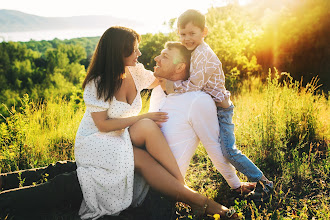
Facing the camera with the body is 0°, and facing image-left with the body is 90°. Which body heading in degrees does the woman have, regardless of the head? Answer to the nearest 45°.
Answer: approximately 315°

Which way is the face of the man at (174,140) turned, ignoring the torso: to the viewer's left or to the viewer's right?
to the viewer's left

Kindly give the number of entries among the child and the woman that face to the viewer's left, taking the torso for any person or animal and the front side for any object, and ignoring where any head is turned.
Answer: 1

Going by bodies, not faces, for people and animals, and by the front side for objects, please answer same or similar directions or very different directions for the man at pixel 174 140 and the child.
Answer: same or similar directions

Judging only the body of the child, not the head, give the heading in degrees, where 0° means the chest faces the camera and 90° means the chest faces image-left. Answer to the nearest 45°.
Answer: approximately 90°

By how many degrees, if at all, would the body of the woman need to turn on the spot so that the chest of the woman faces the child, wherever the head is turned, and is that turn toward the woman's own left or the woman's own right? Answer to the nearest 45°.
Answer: approximately 45° to the woman's own left

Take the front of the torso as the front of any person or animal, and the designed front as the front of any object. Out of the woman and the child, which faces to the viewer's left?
the child

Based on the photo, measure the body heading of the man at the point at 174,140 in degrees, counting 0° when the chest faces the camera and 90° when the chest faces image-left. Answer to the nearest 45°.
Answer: approximately 90°

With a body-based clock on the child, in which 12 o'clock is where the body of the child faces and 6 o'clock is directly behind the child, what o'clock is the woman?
The woman is roughly at 11 o'clock from the child.

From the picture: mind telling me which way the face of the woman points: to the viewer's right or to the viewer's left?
to the viewer's right
